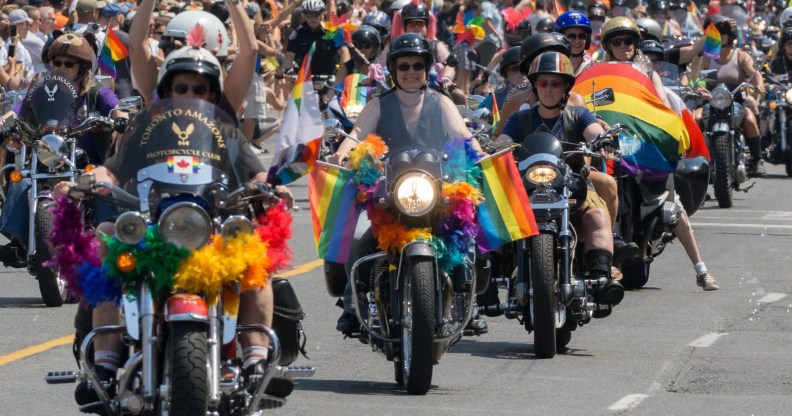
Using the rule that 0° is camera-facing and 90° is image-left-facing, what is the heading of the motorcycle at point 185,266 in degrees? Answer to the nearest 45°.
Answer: approximately 0°

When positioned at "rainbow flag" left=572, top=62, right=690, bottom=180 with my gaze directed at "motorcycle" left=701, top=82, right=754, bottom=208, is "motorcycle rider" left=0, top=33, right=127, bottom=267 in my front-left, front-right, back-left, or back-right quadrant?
back-left

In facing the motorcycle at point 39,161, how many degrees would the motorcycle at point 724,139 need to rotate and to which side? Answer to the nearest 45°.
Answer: approximately 45° to its right

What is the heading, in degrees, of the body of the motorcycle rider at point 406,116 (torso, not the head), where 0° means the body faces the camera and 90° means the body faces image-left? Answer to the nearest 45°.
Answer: approximately 0°
